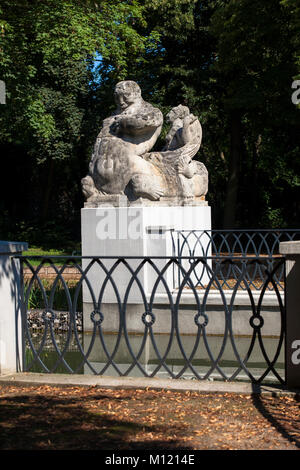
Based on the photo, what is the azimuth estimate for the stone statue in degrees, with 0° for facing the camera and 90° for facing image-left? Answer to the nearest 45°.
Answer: approximately 45°
